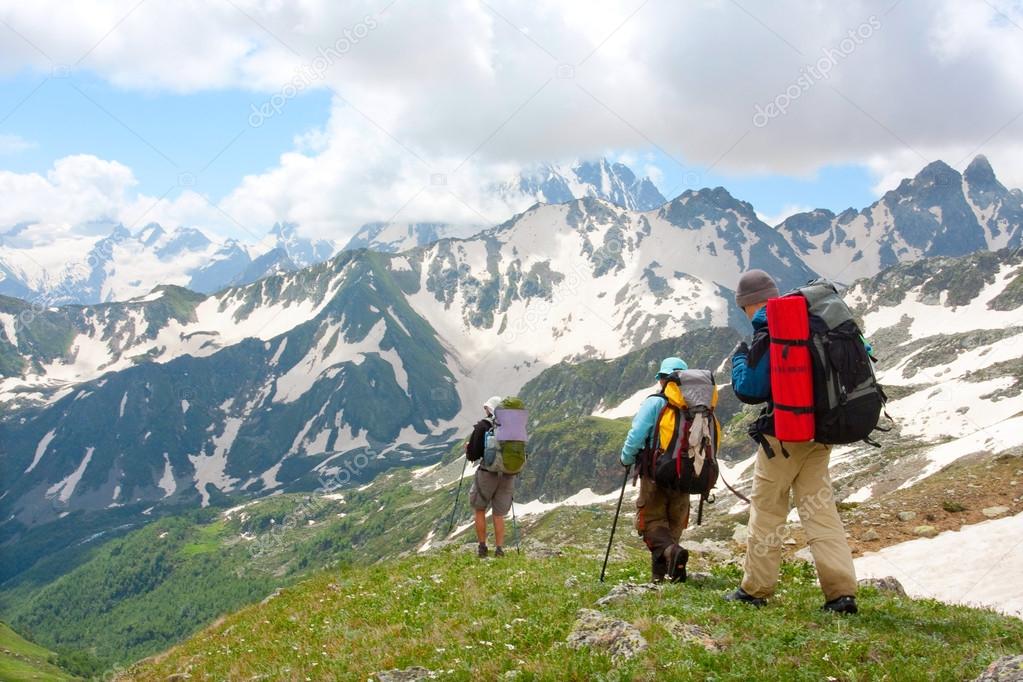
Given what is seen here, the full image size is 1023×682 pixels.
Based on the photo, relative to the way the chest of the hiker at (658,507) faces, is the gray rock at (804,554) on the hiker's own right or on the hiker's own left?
on the hiker's own right

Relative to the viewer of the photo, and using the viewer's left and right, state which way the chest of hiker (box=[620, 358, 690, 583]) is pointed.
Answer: facing away from the viewer and to the left of the viewer

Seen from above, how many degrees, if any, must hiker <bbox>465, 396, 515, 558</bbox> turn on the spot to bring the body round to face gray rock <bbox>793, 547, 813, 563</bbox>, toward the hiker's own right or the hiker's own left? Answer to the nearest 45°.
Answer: approximately 135° to the hiker's own right

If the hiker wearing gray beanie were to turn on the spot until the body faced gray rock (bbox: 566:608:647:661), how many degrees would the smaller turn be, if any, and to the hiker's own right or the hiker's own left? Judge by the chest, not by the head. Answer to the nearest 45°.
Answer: approximately 90° to the hiker's own left

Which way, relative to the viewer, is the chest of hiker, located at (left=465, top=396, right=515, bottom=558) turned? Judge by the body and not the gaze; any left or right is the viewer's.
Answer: facing away from the viewer and to the left of the viewer

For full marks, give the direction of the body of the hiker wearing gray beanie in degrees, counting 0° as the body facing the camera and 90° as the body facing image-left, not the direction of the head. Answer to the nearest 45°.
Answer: approximately 135°

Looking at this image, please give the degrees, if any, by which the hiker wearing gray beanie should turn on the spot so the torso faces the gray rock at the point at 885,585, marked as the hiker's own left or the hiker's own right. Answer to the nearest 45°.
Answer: approximately 45° to the hiker's own right
